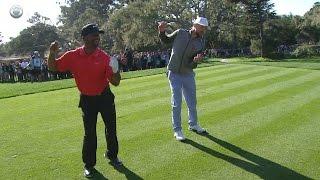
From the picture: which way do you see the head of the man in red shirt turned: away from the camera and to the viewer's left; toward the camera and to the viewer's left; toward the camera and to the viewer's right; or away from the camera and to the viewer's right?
toward the camera and to the viewer's right

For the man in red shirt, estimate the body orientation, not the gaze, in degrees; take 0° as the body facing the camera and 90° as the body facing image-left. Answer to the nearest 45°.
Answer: approximately 315°
